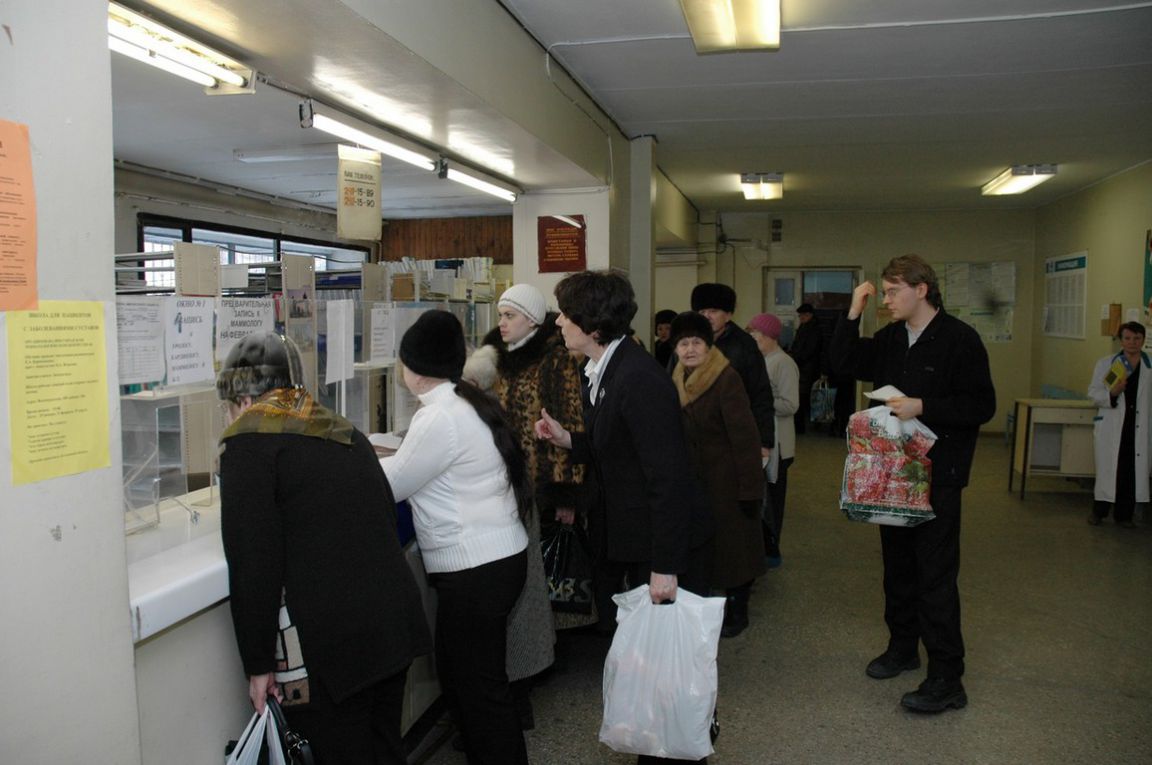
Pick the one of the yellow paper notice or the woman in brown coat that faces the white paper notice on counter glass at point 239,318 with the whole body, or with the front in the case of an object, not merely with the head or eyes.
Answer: the woman in brown coat

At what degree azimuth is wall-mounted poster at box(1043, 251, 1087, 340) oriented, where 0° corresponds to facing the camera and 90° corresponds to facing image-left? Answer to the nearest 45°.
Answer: approximately 45°

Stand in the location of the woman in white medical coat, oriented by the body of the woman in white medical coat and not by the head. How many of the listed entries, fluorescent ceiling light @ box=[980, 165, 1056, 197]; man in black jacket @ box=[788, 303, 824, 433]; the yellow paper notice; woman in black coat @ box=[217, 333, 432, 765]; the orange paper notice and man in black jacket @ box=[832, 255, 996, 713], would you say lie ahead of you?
4

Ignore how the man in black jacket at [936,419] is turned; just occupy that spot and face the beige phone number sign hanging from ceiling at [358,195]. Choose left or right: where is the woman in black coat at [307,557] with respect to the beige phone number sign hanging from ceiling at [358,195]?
left

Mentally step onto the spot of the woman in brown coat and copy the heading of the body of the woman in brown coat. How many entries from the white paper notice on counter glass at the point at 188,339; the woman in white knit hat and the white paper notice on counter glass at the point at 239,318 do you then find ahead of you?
3

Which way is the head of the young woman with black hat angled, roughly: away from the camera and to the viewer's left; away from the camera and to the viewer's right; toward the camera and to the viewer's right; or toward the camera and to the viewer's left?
away from the camera and to the viewer's left

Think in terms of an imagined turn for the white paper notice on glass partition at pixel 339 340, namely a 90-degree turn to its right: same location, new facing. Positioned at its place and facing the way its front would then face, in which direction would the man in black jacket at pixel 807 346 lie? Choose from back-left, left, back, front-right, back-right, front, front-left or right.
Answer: back

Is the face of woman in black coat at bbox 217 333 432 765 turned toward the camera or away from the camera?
away from the camera

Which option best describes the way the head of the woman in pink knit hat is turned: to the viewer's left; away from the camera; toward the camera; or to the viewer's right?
to the viewer's left

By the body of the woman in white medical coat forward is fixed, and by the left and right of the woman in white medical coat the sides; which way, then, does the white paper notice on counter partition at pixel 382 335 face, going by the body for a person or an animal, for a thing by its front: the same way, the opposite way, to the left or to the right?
to the left

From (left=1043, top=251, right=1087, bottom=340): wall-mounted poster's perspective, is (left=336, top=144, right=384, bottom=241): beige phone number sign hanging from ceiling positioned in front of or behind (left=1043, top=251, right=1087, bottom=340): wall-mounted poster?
in front

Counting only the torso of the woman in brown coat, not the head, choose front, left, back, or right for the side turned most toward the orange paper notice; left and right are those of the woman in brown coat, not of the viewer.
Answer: front

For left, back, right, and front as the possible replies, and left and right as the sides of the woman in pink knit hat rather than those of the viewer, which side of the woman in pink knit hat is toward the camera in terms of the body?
left

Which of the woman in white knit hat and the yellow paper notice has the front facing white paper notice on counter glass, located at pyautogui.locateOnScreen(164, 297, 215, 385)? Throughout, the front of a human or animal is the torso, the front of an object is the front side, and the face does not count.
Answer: the woman in white knit hat
